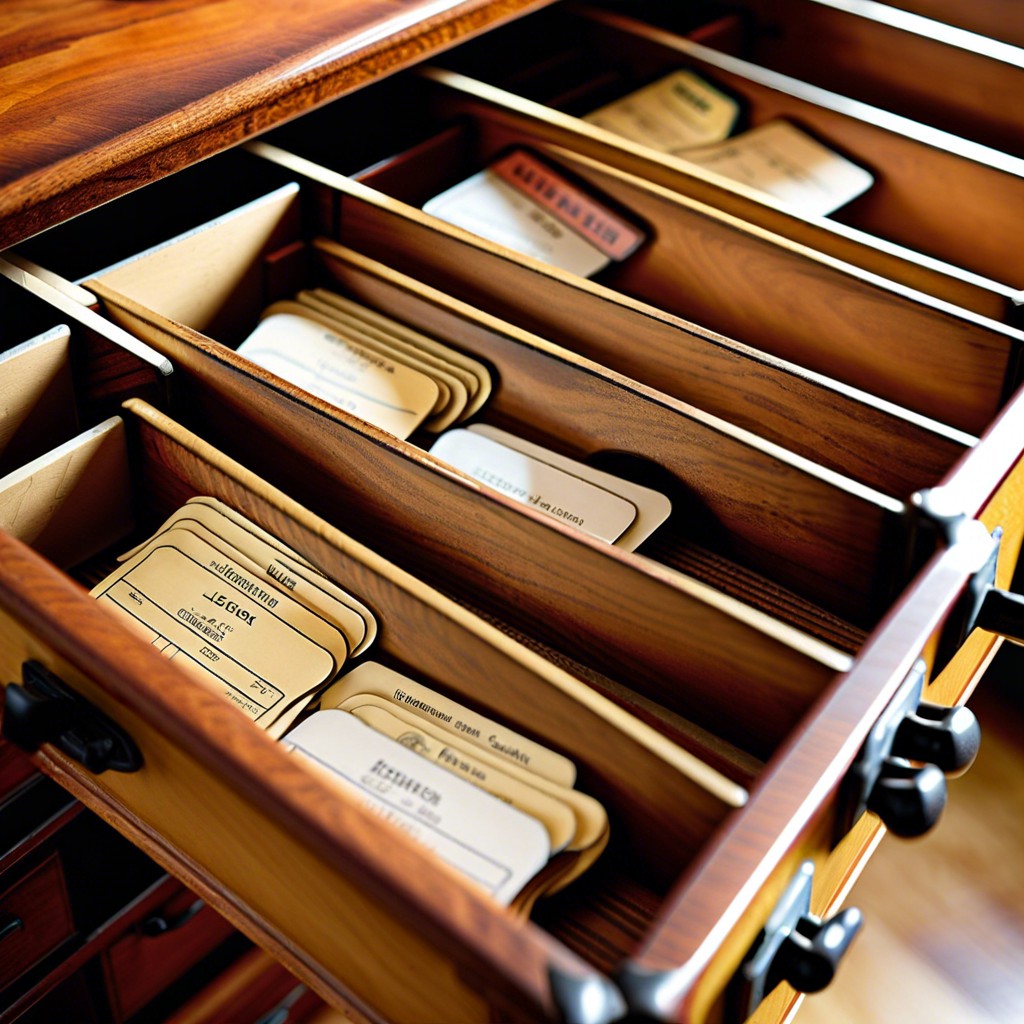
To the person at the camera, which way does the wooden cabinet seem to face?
facing the viewer and to the right of the viewer

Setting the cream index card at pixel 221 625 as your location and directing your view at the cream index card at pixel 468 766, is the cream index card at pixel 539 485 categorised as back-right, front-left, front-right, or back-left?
front-left

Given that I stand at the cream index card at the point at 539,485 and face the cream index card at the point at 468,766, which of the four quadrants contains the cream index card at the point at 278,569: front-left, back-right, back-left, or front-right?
front-right

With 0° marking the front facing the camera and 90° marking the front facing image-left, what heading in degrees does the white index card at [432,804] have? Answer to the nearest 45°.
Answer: approximately 45°
